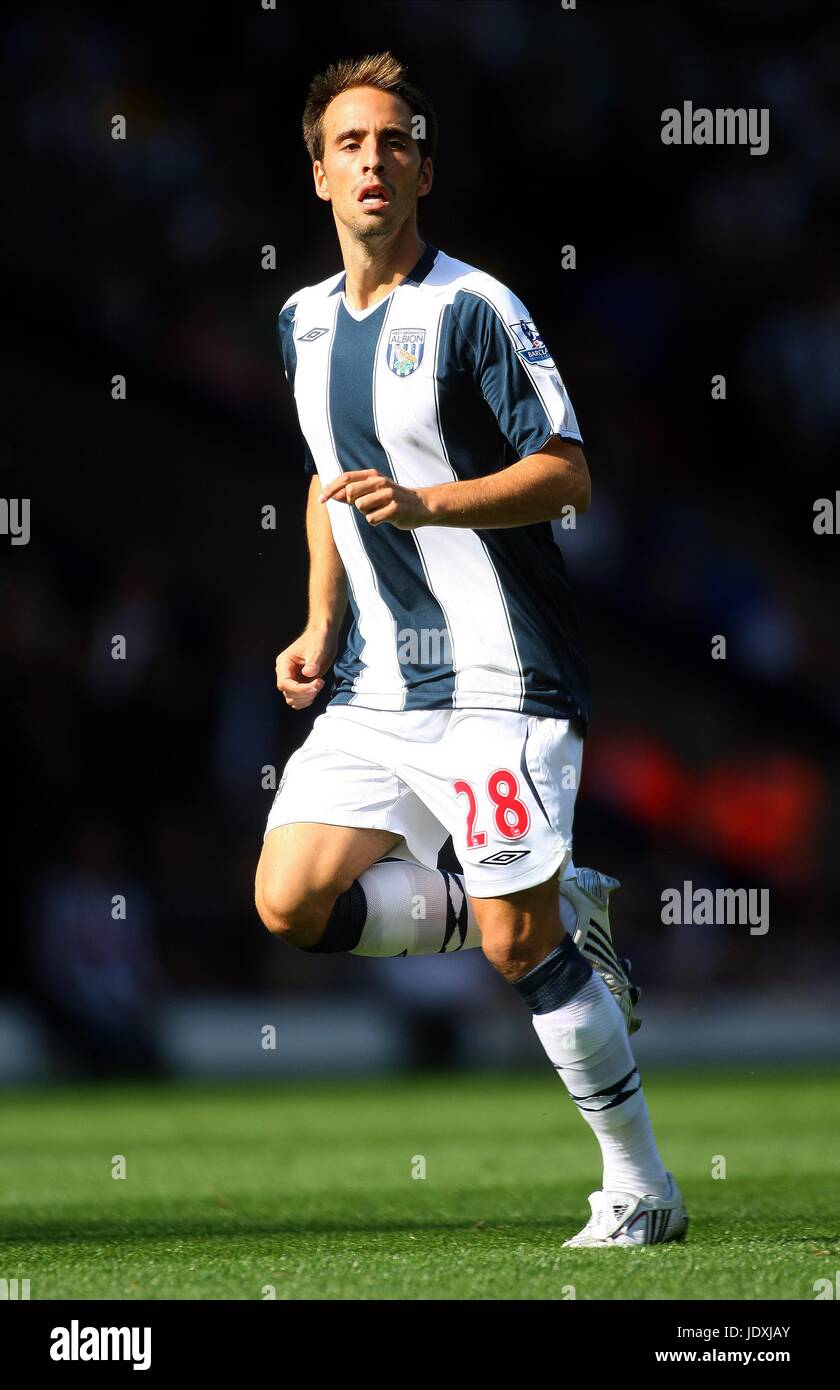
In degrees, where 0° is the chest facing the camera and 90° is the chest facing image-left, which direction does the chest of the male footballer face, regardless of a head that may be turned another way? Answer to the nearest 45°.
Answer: approximately 45°
